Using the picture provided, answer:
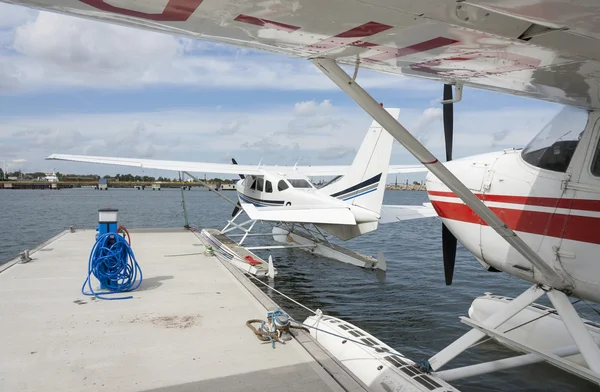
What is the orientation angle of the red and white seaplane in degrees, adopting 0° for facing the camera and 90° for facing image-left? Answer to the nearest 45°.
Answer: approximately 135°

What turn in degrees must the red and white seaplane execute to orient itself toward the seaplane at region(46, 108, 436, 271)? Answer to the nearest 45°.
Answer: approximately 45° to its right

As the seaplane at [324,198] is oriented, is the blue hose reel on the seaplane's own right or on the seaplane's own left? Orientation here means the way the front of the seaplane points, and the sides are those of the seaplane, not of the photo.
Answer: on the seaplane's own left
